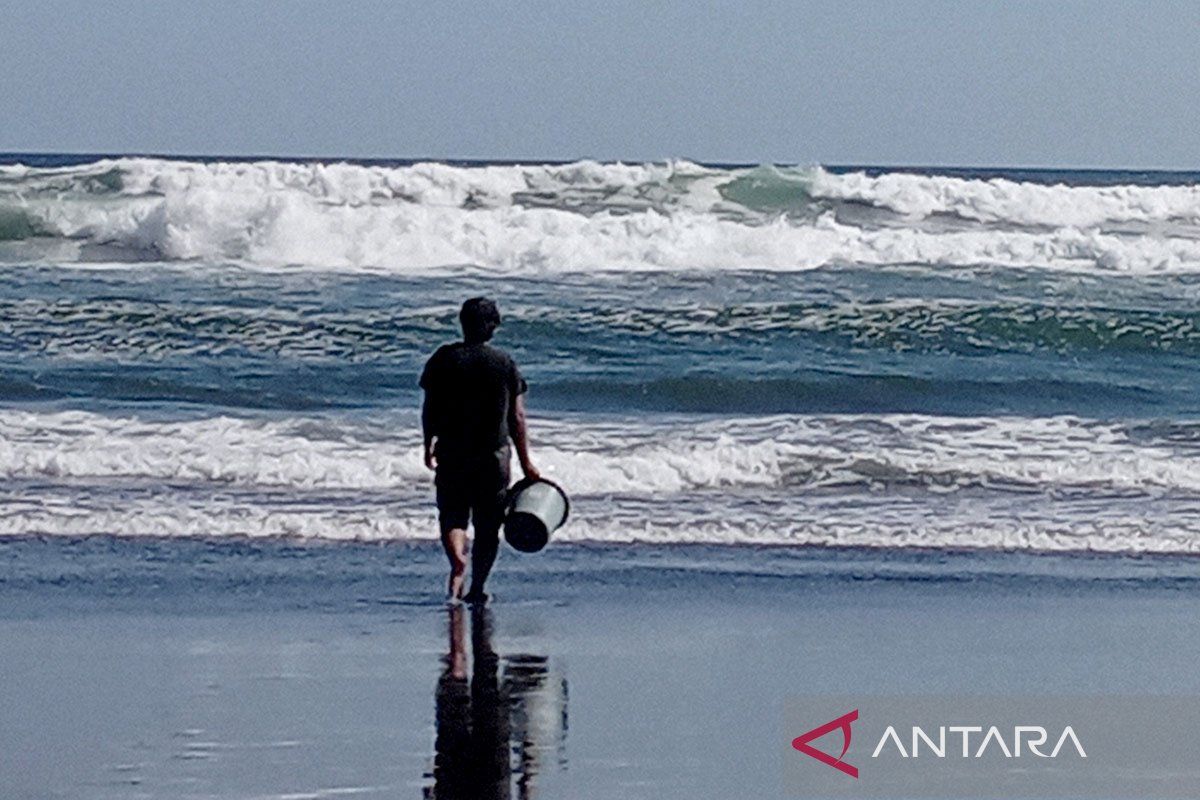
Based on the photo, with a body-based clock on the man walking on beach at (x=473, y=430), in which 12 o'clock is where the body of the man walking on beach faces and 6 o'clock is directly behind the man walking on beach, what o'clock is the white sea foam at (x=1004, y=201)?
The white sea foam is roughly at 1 o'clock from the man walking on beach.

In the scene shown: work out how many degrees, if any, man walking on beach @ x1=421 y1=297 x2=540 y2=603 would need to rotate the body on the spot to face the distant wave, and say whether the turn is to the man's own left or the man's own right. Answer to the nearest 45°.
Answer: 0° — they already face it

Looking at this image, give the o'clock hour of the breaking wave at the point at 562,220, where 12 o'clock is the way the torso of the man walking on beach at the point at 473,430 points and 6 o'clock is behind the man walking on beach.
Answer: The breaking wave is roughly at 12 o'clock from the man walking on beach.

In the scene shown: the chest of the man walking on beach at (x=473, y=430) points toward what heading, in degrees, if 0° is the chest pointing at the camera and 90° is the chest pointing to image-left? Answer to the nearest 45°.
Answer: approximately 180°
